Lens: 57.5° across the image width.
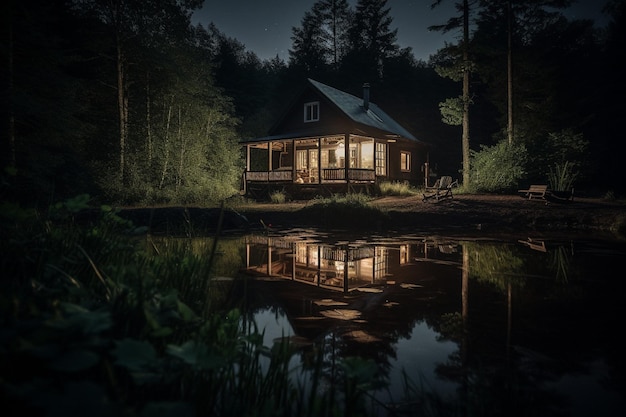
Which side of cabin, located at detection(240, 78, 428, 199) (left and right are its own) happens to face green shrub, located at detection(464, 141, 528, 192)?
left

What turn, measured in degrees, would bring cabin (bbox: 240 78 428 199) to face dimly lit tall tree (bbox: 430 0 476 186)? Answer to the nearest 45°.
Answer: approximately 90° to its left

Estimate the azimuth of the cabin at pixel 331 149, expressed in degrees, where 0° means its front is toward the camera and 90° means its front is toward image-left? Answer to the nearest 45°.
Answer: approximately 45°

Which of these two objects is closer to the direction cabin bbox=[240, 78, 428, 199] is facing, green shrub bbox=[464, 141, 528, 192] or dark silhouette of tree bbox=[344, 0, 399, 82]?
the green shrub

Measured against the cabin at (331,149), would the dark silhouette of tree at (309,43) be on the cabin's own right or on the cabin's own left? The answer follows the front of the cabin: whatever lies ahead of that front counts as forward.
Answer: on the cabin's own right

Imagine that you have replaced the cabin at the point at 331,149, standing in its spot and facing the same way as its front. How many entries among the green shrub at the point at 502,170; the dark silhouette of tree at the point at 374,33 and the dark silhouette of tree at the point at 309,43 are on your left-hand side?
1

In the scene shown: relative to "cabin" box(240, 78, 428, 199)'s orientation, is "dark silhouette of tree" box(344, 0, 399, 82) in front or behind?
behind
